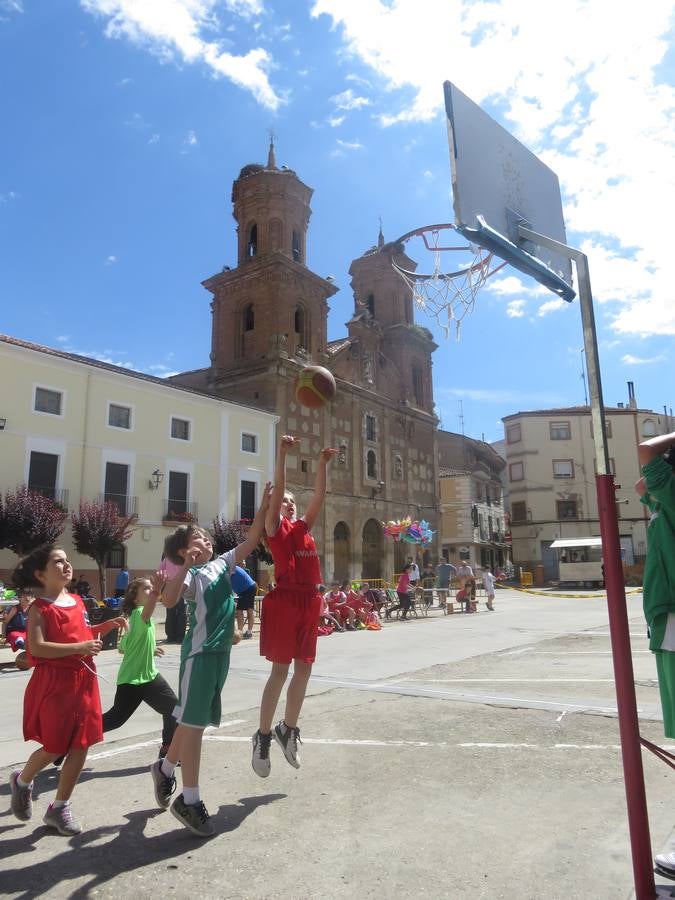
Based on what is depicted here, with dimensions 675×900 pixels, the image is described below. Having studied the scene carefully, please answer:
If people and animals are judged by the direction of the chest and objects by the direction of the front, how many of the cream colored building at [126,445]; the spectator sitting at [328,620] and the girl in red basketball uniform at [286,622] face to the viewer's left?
0

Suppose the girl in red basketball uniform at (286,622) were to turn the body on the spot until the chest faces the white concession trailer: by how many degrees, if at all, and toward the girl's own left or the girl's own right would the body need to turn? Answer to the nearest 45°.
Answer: approximately 90° to the girl's own left

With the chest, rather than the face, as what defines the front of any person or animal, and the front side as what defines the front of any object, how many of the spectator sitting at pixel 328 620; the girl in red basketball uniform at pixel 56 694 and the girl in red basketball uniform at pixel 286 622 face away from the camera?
0

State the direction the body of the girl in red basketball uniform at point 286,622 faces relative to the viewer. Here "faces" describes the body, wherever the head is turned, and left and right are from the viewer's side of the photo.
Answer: facing the viewer and to the right of the viewer

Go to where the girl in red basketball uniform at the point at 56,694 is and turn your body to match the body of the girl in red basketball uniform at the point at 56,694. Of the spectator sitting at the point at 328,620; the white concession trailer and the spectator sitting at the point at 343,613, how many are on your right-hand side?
0

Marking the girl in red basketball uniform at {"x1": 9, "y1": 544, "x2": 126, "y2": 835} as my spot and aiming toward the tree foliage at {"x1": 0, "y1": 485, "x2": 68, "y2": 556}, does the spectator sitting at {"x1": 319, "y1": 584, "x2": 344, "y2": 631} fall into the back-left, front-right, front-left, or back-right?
front-right

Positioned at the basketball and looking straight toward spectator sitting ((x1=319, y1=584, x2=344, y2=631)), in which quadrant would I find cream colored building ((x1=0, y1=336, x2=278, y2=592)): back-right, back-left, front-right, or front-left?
front-left

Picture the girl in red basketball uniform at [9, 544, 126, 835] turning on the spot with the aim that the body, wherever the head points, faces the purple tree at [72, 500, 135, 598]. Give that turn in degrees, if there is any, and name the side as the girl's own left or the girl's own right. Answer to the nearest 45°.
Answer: approximately 135° to the girl's own left

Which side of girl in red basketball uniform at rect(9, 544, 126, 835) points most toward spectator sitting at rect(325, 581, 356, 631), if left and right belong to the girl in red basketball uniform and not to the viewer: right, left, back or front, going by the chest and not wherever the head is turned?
left

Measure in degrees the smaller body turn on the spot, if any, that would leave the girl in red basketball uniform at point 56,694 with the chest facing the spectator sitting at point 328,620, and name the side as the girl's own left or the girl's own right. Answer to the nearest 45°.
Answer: approximately 90° to the girl's own left

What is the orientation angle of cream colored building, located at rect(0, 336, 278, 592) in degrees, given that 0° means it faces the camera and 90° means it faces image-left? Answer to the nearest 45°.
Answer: approximately 315°

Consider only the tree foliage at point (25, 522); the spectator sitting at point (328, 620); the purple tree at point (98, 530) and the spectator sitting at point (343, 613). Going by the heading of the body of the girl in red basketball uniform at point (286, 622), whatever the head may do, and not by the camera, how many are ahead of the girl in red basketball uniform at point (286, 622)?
0
